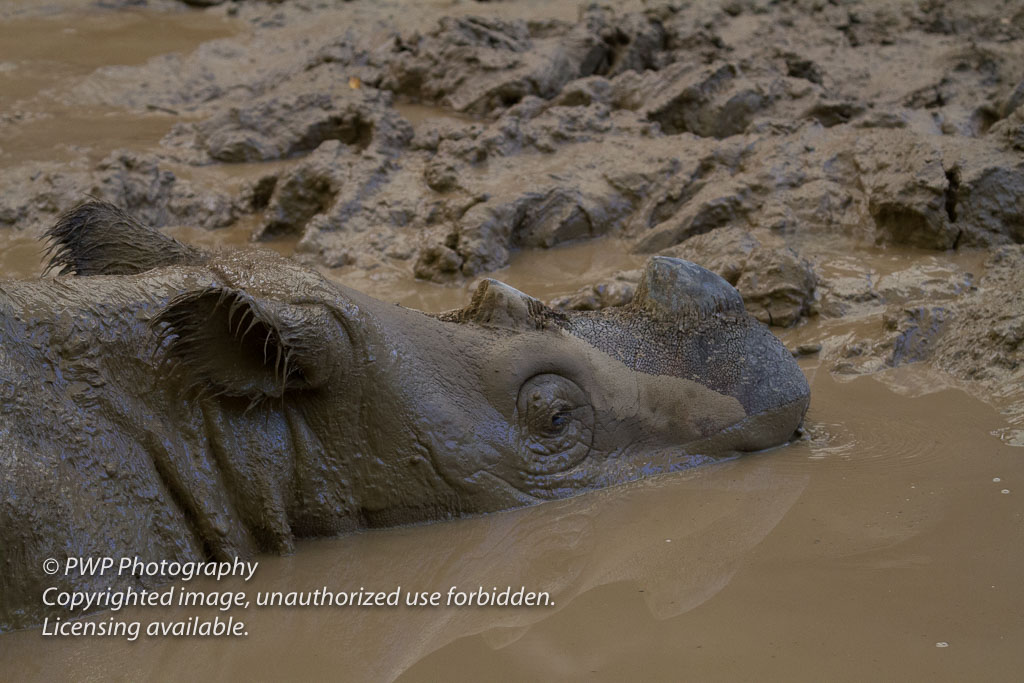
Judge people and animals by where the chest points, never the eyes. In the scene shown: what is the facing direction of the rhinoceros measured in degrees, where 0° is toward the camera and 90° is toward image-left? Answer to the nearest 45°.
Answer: approximately 270°
